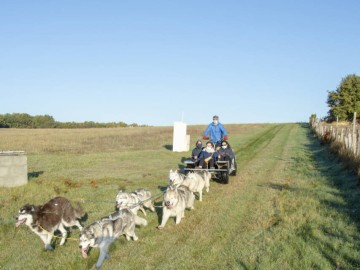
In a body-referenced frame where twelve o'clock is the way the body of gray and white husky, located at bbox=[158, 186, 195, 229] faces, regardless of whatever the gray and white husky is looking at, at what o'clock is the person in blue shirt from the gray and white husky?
The person in blue shirt is roughly at 5 o'clock from the gray and white husky.

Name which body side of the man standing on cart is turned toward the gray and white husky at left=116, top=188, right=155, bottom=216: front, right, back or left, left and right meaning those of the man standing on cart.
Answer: front

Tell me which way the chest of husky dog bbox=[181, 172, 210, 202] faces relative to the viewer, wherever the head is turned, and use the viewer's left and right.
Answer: facing the viewer and to the left of the viewer

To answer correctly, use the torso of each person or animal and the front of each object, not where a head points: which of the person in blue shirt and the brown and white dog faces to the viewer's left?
the brown and white dog

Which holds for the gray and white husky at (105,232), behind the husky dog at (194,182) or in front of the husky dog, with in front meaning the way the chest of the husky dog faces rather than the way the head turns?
in front

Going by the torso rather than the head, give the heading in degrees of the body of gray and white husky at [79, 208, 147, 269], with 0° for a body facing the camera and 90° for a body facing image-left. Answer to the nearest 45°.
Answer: approximately 45°

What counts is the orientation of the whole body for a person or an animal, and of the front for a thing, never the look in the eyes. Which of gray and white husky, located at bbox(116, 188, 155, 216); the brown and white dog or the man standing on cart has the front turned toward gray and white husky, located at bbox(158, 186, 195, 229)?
the man standing on cart

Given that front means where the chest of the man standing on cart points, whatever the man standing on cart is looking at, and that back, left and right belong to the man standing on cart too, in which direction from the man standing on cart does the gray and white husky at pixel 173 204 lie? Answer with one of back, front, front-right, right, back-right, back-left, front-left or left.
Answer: front

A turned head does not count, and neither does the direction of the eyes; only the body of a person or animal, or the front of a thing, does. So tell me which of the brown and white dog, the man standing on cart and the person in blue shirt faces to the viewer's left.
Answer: the brown and white dog

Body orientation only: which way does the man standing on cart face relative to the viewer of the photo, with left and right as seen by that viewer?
facing the viewer

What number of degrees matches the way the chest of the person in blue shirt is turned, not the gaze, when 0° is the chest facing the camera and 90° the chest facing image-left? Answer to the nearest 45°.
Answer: approximately 0°

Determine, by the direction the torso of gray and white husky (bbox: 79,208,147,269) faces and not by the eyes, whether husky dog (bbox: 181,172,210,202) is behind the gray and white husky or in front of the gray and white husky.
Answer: behind
